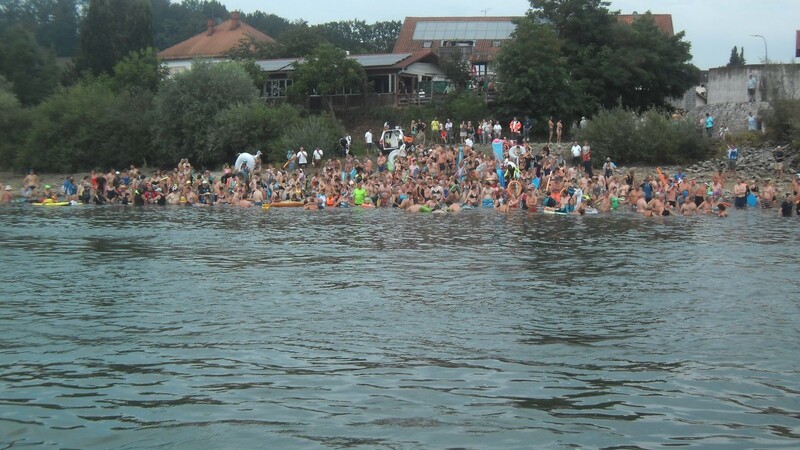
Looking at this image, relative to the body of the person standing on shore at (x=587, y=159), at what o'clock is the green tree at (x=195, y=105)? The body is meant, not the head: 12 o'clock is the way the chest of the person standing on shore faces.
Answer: The green tree is roughly at 4 o'clock from the person standing on shore.

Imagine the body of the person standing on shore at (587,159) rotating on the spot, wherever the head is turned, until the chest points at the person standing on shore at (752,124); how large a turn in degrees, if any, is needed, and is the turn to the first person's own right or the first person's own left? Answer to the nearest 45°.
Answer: approximately 135° to the first person's own left

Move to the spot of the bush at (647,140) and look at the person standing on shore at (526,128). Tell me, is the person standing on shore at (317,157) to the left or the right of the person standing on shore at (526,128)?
left

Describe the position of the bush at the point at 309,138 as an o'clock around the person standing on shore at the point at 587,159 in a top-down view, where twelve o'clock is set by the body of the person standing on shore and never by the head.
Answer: The bush is roughly at 4 o'clock from the person standing on shore.

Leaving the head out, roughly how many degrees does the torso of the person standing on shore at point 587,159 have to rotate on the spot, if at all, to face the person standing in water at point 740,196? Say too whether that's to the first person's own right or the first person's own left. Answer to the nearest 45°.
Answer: approximately 45° to the first person's own left

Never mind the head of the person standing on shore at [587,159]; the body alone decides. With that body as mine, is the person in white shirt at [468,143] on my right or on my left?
on my right

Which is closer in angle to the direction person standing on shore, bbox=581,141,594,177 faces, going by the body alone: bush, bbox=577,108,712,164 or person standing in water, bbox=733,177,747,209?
the person standing in water

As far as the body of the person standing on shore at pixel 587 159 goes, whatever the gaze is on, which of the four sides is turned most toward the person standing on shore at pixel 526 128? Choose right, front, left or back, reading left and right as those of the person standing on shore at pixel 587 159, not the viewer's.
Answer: back

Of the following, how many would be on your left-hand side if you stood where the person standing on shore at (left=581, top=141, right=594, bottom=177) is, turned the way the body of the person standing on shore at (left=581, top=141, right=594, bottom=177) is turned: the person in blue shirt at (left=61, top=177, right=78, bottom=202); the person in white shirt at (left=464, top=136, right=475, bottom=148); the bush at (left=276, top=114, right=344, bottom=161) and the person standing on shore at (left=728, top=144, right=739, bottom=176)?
1

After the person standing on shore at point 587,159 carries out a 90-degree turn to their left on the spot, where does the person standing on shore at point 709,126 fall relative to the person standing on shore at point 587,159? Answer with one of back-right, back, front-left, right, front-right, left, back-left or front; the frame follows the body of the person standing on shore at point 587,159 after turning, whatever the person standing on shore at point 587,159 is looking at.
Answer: front-left

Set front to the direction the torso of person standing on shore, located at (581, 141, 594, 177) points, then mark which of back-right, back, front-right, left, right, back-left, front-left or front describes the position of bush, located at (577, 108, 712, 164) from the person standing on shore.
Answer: back-left

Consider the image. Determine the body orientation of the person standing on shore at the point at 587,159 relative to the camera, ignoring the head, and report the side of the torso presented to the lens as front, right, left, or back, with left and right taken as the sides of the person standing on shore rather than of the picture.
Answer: front

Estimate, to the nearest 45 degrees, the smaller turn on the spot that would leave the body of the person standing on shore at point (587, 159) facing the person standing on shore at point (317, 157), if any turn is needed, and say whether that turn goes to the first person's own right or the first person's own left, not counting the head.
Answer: approximately 90° to the first person's own right

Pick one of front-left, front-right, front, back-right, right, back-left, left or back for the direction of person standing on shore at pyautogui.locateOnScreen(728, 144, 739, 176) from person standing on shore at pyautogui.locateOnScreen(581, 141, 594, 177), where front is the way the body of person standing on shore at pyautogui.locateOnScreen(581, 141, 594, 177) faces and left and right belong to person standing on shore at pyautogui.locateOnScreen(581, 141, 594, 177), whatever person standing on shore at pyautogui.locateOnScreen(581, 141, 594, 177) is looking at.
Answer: left
